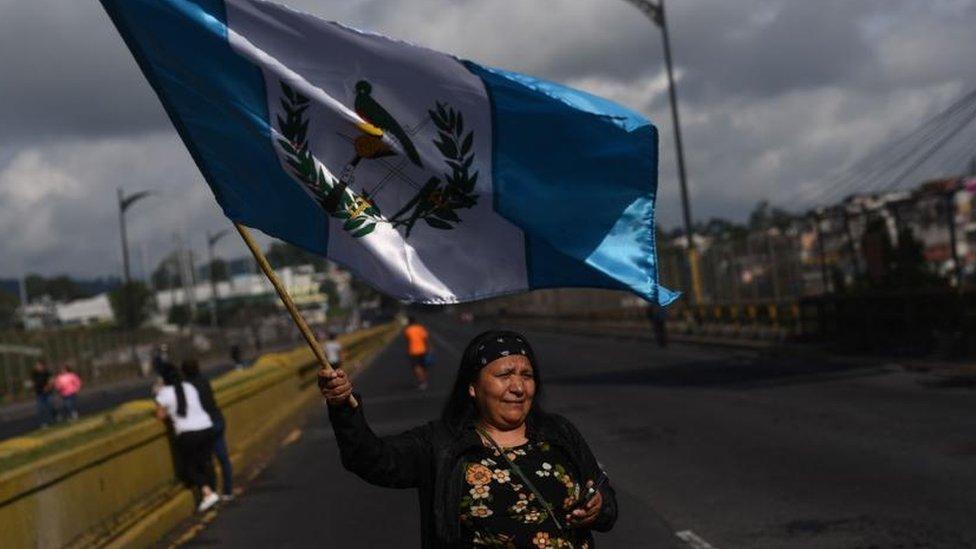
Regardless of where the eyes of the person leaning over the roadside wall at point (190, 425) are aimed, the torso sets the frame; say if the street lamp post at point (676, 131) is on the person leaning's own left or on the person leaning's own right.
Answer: on the person leaning's own right

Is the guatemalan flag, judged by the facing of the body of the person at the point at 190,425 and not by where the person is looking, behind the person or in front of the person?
behind

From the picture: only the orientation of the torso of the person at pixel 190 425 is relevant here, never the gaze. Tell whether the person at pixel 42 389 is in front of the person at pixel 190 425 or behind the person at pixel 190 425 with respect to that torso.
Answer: in front

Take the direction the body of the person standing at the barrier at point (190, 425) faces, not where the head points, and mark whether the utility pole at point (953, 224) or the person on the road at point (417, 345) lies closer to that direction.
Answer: the person on the road

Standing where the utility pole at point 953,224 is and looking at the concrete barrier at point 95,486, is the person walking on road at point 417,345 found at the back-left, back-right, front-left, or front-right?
front-right

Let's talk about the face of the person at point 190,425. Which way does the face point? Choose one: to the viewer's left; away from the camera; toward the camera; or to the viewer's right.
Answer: away from the camera

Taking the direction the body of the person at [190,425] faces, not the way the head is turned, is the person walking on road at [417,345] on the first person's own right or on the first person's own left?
on the first person's own right

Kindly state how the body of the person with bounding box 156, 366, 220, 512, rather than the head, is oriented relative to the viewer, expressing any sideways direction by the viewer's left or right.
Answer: facing away from the viewer and to the left of the viewer

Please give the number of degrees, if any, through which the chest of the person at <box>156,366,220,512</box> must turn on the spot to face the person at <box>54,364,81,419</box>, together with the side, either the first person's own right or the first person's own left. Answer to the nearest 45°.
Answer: approximately 45° to the first person's own right

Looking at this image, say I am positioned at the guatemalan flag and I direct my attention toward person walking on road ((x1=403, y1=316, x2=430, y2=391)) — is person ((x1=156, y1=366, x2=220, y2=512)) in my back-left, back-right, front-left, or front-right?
front-left
